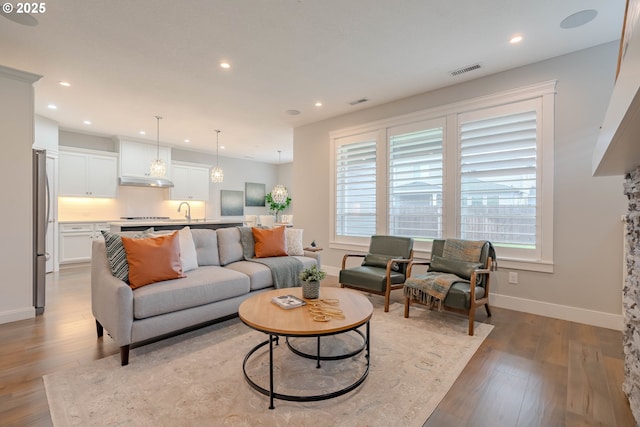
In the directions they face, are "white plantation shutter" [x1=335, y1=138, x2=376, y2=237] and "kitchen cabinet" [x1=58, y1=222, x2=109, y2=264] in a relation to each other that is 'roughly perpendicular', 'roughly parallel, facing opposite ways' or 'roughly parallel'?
roughly perpendicular

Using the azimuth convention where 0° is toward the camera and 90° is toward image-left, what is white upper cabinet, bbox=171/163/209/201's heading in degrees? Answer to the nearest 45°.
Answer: approximately 0°

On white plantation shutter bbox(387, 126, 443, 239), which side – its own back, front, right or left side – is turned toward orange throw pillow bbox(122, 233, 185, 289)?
front

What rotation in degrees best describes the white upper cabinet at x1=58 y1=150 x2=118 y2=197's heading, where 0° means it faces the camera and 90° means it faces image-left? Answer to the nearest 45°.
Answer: approximately 0°

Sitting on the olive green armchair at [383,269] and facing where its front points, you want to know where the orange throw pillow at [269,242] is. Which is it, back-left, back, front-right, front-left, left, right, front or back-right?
front-right

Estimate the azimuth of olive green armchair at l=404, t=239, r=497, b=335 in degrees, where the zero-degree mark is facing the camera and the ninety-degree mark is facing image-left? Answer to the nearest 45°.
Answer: approximately 45°

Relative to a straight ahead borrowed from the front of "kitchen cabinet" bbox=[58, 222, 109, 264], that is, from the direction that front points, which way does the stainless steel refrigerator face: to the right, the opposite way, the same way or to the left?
to the left

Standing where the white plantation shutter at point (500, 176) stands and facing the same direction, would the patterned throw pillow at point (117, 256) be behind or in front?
in front

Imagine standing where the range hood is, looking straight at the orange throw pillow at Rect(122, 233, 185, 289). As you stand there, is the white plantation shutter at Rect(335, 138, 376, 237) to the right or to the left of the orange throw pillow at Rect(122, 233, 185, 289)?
left

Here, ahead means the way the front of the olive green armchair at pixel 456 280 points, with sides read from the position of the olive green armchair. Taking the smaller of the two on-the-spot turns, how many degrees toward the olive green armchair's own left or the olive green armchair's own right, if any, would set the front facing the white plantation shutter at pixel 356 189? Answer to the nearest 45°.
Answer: approximately 90° to the olive green armchair's own right

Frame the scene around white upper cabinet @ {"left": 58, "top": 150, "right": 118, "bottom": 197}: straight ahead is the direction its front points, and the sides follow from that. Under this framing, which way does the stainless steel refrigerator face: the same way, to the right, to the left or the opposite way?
to the left

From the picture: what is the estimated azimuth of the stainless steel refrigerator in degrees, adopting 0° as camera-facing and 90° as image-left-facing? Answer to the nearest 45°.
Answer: approximately 270°

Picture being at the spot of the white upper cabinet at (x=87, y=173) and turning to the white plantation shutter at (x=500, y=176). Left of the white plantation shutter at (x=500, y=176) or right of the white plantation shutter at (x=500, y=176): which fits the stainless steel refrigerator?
right

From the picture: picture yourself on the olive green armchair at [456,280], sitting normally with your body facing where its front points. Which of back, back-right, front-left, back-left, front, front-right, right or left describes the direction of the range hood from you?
front-right

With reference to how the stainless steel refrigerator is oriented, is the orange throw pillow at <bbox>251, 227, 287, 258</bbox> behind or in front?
in front

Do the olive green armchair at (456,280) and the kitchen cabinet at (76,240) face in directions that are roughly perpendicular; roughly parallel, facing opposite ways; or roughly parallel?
roughly perpendicular
